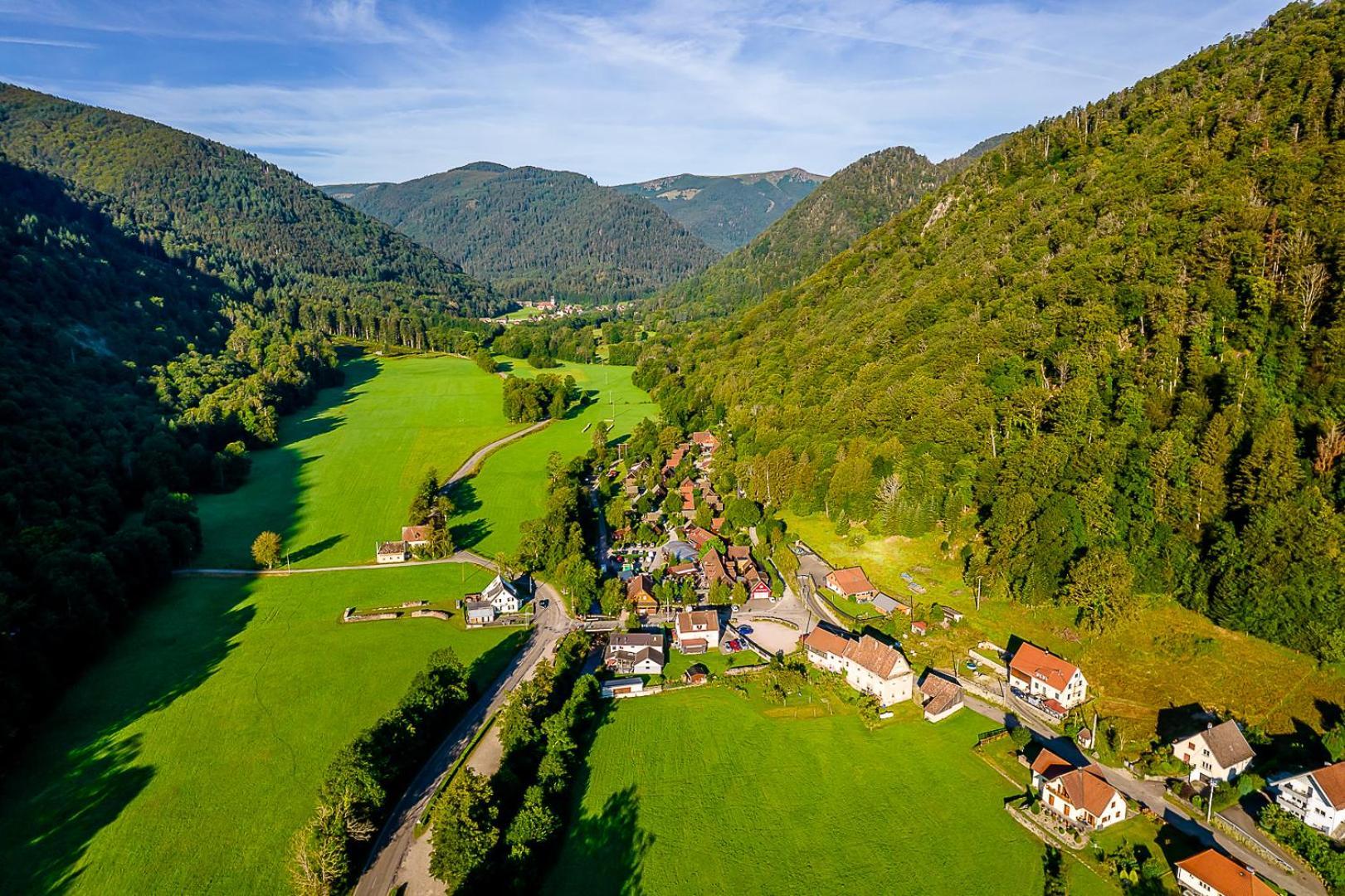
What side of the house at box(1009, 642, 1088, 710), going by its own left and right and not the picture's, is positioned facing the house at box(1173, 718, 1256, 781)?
left

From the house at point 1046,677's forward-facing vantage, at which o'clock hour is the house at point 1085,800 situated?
the house at point 1085,800 is roughly at 10 o'clock from the house at point 1046,677.

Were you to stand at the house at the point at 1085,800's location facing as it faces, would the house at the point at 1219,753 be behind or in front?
behind

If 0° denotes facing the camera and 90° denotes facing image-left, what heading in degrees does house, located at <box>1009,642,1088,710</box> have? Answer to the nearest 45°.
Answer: approximately 45°

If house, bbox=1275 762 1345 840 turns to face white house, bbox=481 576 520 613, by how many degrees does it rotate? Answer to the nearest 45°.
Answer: approximately 45° to its right

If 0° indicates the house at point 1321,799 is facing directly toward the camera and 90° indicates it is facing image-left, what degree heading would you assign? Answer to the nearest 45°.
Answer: approximately 45°
